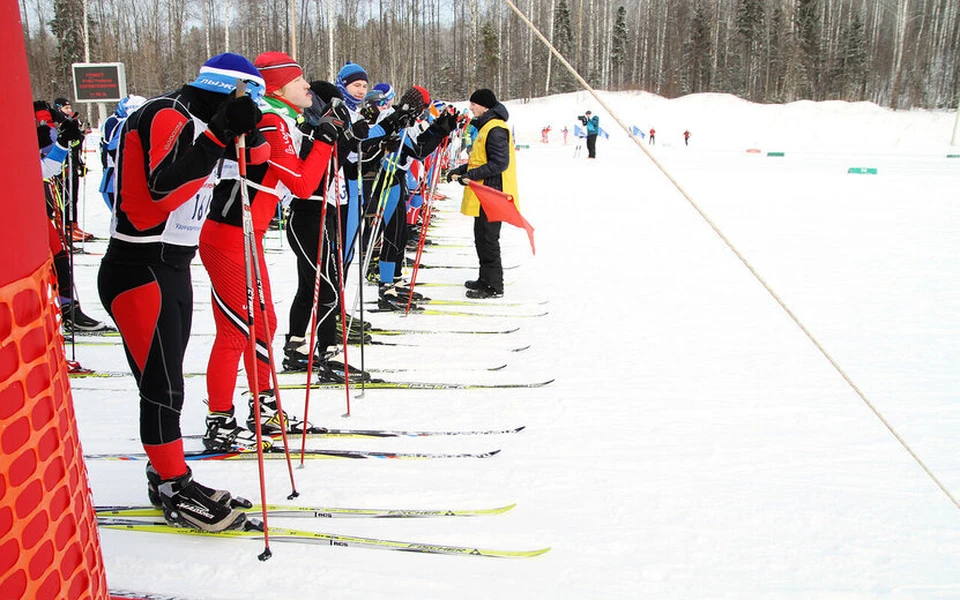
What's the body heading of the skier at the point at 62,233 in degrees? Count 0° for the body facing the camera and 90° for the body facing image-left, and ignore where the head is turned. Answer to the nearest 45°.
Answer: approximately 270°

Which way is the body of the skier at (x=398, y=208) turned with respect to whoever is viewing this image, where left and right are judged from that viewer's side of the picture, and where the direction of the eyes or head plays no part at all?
facing to the right of the viewer

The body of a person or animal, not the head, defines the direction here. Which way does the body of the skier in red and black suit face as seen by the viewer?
to the viewer's right

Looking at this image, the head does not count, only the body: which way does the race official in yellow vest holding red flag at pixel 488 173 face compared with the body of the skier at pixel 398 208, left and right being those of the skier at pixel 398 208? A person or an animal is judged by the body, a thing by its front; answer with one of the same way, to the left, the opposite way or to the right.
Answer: the opposite way

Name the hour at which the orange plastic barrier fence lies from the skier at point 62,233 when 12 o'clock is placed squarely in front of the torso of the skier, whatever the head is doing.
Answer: The orange plastic barrier fence is roughly at 3 o'clock from the skier.

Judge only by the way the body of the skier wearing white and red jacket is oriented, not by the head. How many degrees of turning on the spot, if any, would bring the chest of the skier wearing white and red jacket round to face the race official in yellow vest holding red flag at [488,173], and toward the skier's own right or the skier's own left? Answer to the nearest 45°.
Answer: approximately 45° to the skier's own left

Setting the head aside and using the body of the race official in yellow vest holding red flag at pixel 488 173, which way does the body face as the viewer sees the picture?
to the viewer's left

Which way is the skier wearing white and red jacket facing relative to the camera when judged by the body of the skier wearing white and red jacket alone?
to the viewer's right
